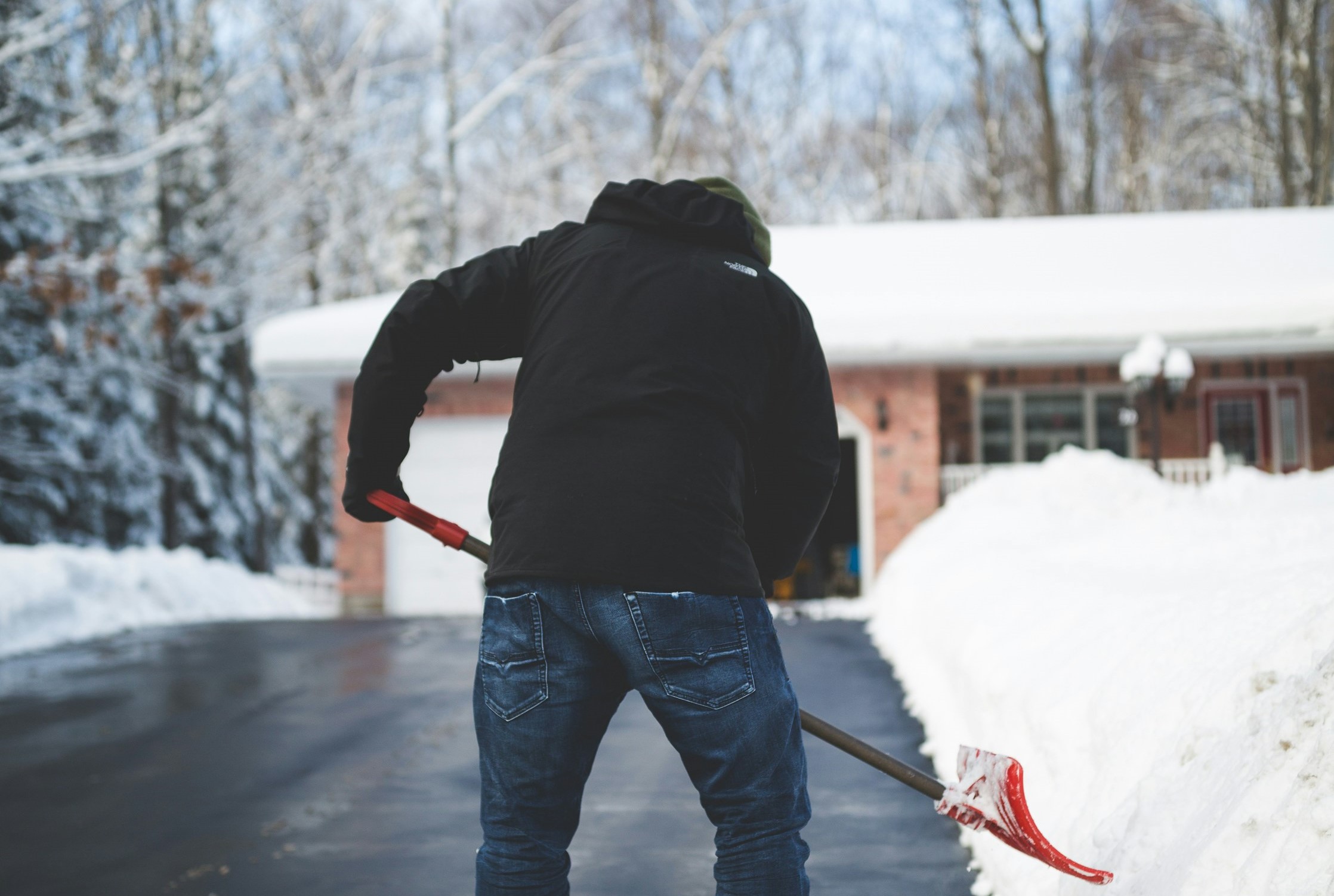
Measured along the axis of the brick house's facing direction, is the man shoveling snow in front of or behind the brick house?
in front

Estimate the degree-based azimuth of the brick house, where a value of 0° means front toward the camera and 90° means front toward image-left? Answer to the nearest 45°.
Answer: approximately 0°

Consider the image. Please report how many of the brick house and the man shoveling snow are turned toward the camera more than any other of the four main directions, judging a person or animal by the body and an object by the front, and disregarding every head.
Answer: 1

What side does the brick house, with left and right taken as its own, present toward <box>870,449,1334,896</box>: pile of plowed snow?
front

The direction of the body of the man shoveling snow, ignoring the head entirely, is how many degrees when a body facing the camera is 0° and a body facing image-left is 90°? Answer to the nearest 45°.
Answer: approximately 180°

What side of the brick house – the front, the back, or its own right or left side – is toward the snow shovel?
front

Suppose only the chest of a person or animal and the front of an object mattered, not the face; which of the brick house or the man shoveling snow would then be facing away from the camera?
the man shoveling snow

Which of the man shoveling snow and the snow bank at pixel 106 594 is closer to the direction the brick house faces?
the man shoveling snow

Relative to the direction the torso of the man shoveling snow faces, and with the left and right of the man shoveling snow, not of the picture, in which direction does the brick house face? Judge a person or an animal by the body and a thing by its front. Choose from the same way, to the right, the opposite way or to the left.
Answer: the opposite way
